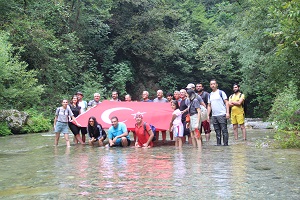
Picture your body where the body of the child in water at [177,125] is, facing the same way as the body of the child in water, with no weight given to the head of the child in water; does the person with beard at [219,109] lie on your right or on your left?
on your left

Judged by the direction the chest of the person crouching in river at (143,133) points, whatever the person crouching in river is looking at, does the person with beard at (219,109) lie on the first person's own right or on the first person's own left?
on the first person's own left

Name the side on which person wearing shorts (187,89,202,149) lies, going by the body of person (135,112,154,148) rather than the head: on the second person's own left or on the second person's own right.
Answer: on the second person's own left

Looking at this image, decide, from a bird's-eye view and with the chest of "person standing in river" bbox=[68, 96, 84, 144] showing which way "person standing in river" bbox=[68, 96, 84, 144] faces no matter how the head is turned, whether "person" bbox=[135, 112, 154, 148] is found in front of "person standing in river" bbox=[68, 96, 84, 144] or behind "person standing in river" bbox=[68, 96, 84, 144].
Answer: in front

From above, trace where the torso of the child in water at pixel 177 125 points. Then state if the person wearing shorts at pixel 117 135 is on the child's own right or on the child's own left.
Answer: on the child's own right

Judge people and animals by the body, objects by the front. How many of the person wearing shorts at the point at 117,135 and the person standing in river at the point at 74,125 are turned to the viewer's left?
0

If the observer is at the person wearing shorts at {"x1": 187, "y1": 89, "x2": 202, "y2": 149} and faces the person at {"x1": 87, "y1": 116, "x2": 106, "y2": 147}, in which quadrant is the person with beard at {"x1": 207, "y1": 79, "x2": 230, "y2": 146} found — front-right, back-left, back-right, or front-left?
back-right
